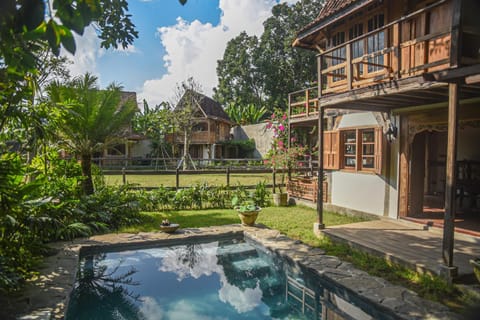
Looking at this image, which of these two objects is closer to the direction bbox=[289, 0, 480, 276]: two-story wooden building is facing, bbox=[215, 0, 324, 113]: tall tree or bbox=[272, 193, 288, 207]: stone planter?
the stone planter

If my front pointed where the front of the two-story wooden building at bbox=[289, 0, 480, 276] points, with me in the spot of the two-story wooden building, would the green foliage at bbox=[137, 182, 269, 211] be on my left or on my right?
on my right

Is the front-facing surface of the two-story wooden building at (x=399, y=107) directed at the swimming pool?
yes

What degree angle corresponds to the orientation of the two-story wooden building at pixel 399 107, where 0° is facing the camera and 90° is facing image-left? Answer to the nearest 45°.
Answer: approximately 45°

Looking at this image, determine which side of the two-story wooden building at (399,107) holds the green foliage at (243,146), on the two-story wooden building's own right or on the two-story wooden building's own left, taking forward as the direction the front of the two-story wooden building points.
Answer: on the two-story wooden building's own right

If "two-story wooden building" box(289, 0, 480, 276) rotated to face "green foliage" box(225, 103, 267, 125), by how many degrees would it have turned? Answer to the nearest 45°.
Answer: approximately 90° to its right

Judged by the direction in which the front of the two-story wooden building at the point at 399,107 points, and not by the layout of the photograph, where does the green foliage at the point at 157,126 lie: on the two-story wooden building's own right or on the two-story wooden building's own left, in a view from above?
on the two-story wooden building's own right

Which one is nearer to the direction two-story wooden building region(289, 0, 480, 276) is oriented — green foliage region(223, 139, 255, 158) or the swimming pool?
the swimming pool

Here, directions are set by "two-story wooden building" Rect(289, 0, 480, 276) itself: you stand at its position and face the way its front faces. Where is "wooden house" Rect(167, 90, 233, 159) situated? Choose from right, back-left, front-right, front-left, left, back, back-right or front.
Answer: right

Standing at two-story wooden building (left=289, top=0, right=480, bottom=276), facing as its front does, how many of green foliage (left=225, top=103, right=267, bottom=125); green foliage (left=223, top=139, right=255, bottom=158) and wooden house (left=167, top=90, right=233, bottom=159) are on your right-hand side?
3
